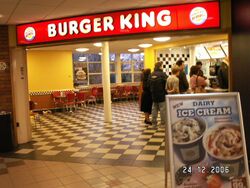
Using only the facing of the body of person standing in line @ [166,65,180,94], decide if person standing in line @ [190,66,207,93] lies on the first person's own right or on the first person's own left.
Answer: on the first person's own right

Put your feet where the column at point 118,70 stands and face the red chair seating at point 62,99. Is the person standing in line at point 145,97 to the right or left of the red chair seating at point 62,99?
left

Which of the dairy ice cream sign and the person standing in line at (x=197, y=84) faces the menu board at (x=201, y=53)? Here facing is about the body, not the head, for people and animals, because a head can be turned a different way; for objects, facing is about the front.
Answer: the person standing in line

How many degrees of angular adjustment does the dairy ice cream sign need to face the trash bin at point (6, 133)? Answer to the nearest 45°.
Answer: approximately 135° to its right

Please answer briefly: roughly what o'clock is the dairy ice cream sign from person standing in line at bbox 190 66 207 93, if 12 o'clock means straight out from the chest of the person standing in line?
The dairy ice cream sign is roughly at 6 o'clock from the person standing in line.

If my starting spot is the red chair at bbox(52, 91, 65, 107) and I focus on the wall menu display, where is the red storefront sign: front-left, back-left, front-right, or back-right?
front-right

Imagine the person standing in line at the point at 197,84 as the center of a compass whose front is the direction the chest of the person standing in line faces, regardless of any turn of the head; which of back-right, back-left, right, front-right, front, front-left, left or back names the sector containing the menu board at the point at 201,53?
front

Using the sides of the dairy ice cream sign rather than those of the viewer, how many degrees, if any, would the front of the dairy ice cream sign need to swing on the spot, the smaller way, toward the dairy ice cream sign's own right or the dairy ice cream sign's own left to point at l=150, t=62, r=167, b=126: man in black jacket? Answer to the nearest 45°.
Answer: approximately 180°

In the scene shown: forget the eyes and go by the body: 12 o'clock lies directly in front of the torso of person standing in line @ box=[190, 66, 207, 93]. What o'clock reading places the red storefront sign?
The red storefront sign is roughly at 7 o'clock from the person standing in line.

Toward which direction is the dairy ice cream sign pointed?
toward the camera

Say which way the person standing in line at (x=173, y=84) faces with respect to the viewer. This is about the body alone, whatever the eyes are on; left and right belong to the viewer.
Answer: facing away from the viewer and to the right of the viewer

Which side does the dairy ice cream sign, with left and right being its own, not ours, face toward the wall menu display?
back

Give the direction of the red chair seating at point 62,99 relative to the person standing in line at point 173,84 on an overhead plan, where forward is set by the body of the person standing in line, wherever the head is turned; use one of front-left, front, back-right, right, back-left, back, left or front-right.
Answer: left

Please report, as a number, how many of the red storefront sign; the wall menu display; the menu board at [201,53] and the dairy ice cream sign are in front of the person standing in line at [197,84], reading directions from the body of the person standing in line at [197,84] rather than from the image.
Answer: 2

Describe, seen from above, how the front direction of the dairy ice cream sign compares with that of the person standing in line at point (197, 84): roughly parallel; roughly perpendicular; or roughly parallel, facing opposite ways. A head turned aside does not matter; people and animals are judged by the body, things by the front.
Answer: roughly parallel, facing opposite ways

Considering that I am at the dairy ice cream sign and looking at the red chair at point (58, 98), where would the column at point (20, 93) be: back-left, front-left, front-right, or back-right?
front-left

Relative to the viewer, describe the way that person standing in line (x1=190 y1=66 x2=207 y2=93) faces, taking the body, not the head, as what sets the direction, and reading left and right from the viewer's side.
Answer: facing away from the viewer

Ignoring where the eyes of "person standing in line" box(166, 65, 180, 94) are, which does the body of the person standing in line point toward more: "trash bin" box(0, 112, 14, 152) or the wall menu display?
the wall menu display

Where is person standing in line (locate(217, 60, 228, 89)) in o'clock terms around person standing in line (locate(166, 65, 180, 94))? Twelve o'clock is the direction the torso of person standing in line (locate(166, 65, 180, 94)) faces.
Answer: person standing in line (locate(217, 60, 228, 89)) is roughly at 2 o'clock from person standing in line (locate(166, 65, 180, 94)).
